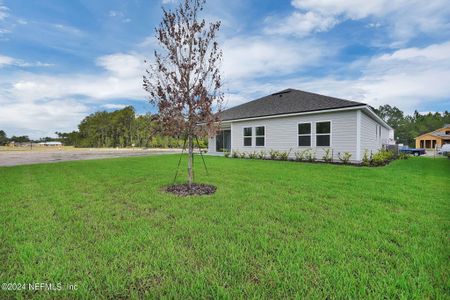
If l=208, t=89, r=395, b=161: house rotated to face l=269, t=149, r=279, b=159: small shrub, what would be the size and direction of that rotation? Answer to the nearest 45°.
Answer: approximately 135° to its left

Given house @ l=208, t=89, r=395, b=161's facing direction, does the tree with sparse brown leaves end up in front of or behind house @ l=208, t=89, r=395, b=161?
behind

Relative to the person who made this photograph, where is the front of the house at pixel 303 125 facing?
facing away from the viewer and to the right of the viewer
